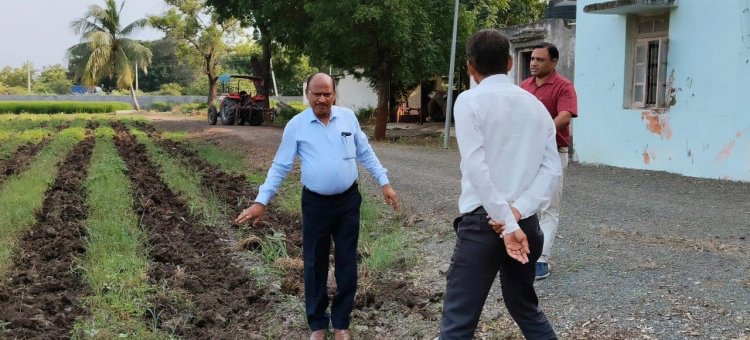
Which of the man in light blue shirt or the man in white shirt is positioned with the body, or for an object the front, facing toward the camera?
the man in light blue shirt

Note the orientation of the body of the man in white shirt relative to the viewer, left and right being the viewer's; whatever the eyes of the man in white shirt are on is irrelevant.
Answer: facing away from the viewer and to the left of the viewer

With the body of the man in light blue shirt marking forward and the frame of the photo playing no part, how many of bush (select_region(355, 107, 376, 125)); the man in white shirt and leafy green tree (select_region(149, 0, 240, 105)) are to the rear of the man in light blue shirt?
2

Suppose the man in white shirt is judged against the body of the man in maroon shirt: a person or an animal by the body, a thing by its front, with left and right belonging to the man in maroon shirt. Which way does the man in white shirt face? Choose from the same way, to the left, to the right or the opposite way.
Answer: to the right

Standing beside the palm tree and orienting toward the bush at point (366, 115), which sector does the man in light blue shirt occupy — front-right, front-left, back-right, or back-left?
front-right

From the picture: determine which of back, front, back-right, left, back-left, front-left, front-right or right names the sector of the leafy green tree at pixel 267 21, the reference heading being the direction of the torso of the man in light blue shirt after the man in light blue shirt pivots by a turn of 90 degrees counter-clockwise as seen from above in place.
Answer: left

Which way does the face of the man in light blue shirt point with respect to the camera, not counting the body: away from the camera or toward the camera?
toward the camera

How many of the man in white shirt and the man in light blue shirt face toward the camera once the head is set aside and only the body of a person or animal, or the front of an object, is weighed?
1

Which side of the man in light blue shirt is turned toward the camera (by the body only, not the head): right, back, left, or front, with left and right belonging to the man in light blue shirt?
front

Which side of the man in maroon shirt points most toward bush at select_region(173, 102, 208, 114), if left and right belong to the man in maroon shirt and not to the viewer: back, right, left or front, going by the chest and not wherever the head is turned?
right

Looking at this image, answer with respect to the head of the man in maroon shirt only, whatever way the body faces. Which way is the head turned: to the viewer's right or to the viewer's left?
to the viewer's left

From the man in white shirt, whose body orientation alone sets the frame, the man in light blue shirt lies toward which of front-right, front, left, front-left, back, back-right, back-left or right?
front

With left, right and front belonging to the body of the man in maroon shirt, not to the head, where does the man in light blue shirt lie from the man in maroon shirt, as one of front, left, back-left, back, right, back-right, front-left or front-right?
front

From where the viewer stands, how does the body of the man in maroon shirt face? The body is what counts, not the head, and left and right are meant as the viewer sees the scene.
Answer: facing the viewer and to the left of the viewer

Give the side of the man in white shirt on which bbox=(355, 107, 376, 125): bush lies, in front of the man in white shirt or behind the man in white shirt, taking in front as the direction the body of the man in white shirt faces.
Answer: in front

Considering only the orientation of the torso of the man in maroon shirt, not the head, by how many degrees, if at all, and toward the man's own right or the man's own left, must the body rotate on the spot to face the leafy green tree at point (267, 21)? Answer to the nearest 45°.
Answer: approximately 90° to the man's own right

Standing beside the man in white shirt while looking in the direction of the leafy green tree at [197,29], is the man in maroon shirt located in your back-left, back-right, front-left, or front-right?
front-right
